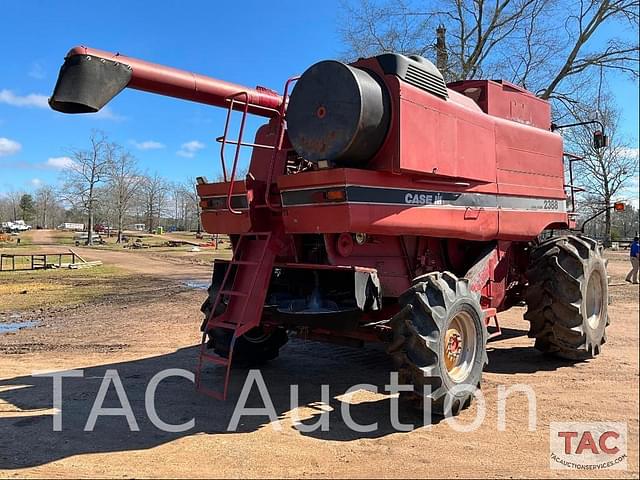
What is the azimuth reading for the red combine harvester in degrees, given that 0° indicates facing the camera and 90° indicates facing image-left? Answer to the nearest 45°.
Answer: approximately 225°
